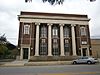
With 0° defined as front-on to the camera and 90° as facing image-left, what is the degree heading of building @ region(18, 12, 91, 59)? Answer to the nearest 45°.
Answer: approximately 0°

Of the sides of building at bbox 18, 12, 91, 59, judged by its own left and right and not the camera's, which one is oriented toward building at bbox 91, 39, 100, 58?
left
